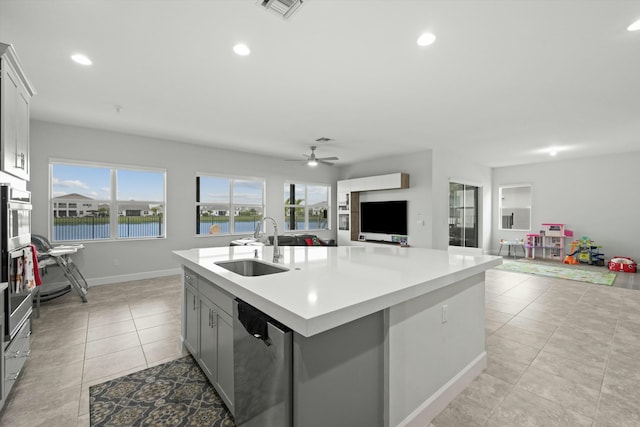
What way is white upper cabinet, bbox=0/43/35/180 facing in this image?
to the viewer's right

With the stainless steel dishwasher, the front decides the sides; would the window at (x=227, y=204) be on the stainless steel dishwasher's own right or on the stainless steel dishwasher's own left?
on the stainless steel dishwasher's own right

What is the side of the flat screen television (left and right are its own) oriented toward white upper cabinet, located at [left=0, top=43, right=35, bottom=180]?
front

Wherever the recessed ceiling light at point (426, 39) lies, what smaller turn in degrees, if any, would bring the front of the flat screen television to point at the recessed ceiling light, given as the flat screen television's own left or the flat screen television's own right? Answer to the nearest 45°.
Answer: approximately 45° to the flat screen television's own left

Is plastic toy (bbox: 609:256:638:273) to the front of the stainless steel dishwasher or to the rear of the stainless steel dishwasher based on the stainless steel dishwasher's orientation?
to the rear

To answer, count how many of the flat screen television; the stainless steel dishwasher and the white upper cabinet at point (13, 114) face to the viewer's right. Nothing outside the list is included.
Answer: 1

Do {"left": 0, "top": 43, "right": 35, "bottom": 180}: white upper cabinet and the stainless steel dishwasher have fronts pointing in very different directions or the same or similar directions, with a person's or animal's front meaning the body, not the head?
very different directions

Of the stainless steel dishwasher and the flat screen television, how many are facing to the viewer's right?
0
